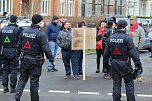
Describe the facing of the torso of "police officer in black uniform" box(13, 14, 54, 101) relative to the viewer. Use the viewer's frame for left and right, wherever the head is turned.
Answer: facing away from the viewer and to the right of the viewer

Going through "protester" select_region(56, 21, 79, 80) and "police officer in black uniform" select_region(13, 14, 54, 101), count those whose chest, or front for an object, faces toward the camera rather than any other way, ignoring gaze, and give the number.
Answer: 1

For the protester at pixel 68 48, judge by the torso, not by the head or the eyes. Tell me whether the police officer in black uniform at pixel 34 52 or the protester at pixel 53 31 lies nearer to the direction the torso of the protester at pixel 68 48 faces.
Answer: the police officer in black uniform

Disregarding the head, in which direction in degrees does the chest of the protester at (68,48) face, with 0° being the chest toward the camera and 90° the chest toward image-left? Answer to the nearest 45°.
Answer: approximately 0°

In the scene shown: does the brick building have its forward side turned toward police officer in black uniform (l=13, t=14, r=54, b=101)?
yes

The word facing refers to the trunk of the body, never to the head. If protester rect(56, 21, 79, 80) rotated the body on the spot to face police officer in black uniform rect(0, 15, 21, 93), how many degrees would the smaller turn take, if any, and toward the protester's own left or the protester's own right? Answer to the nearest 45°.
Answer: approximately 45° to the protester's own right

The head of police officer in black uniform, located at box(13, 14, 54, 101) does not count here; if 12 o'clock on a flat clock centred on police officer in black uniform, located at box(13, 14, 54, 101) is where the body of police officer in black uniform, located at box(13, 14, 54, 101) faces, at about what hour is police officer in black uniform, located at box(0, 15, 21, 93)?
police officer in black uniform, located at box(0, 15, 21, 93) is roughly at 10 o'clock from police officer in black uniform, located at box(13, 14, 54, 101).

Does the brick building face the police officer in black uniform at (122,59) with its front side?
yes

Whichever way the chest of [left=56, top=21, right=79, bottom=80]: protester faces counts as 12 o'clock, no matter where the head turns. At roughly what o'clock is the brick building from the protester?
The brick building is roughly at 6 o'clock from the protester.

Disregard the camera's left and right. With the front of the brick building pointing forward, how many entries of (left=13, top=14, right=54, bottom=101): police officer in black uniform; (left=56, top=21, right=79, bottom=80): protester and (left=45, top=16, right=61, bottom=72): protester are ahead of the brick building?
3

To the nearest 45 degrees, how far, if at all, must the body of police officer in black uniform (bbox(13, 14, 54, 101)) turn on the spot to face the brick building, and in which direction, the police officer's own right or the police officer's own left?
approximately 45° to the police officer's own left
